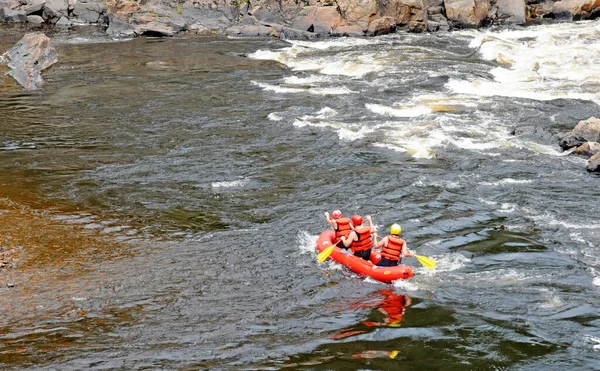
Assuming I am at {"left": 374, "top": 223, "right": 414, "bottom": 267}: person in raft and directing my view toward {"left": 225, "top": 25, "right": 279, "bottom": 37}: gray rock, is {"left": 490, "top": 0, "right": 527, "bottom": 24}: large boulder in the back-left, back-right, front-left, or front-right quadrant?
front-right

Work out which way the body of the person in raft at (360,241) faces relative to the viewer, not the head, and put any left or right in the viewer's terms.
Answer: facing away from the viewer and to the left of the viewer

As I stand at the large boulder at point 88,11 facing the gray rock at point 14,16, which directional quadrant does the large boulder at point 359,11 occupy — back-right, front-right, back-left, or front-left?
back-left

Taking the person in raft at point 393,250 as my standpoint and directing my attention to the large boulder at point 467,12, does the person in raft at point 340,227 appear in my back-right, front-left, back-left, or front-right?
front-left

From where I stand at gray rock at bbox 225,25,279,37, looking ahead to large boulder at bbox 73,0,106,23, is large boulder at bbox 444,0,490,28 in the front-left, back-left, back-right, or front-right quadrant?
back-right

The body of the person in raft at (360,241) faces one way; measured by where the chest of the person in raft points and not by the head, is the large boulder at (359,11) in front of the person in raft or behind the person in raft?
in front

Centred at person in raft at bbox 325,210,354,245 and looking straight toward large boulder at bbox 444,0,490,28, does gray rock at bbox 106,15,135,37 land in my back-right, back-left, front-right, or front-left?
front-left

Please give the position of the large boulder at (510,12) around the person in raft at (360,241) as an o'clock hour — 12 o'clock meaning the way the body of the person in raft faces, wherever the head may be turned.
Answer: The large boulder is roughly at 2 o'clock from the person in raft.

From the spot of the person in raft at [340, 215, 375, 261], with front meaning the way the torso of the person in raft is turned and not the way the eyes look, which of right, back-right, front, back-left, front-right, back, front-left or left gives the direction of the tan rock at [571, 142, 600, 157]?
right

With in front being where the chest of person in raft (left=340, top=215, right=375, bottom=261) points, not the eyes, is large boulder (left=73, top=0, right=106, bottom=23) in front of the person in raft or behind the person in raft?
in front

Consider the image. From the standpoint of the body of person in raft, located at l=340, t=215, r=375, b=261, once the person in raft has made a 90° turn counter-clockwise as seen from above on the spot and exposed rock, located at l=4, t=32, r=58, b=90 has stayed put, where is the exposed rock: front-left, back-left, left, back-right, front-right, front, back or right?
right

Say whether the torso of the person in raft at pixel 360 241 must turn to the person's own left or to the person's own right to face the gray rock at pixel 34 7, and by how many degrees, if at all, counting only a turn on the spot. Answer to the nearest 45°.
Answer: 0° — they already face it

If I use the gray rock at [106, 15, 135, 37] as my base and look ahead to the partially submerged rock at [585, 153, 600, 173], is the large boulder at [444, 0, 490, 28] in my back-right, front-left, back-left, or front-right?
front-left

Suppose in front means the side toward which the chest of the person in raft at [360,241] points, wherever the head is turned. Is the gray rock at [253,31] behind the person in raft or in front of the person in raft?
in front

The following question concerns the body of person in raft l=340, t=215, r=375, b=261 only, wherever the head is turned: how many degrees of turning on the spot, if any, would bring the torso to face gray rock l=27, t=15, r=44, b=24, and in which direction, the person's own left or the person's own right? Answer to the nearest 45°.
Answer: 0° — they already face it

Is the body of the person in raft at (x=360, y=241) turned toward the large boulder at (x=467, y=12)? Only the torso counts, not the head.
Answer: no

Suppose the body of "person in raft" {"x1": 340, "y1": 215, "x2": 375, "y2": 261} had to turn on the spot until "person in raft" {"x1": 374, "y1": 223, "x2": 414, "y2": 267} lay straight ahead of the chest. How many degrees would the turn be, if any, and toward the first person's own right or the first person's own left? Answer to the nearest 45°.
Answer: approximately 180°

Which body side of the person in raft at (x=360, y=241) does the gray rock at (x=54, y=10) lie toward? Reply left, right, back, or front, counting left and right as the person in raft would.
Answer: front

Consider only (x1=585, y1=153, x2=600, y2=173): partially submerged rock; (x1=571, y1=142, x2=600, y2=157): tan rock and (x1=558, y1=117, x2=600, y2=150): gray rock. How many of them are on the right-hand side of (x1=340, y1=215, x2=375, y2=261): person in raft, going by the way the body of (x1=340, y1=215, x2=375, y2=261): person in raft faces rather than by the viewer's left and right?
3

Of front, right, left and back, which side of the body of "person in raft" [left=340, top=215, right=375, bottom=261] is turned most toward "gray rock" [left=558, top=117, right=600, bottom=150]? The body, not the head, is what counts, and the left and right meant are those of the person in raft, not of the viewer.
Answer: right
